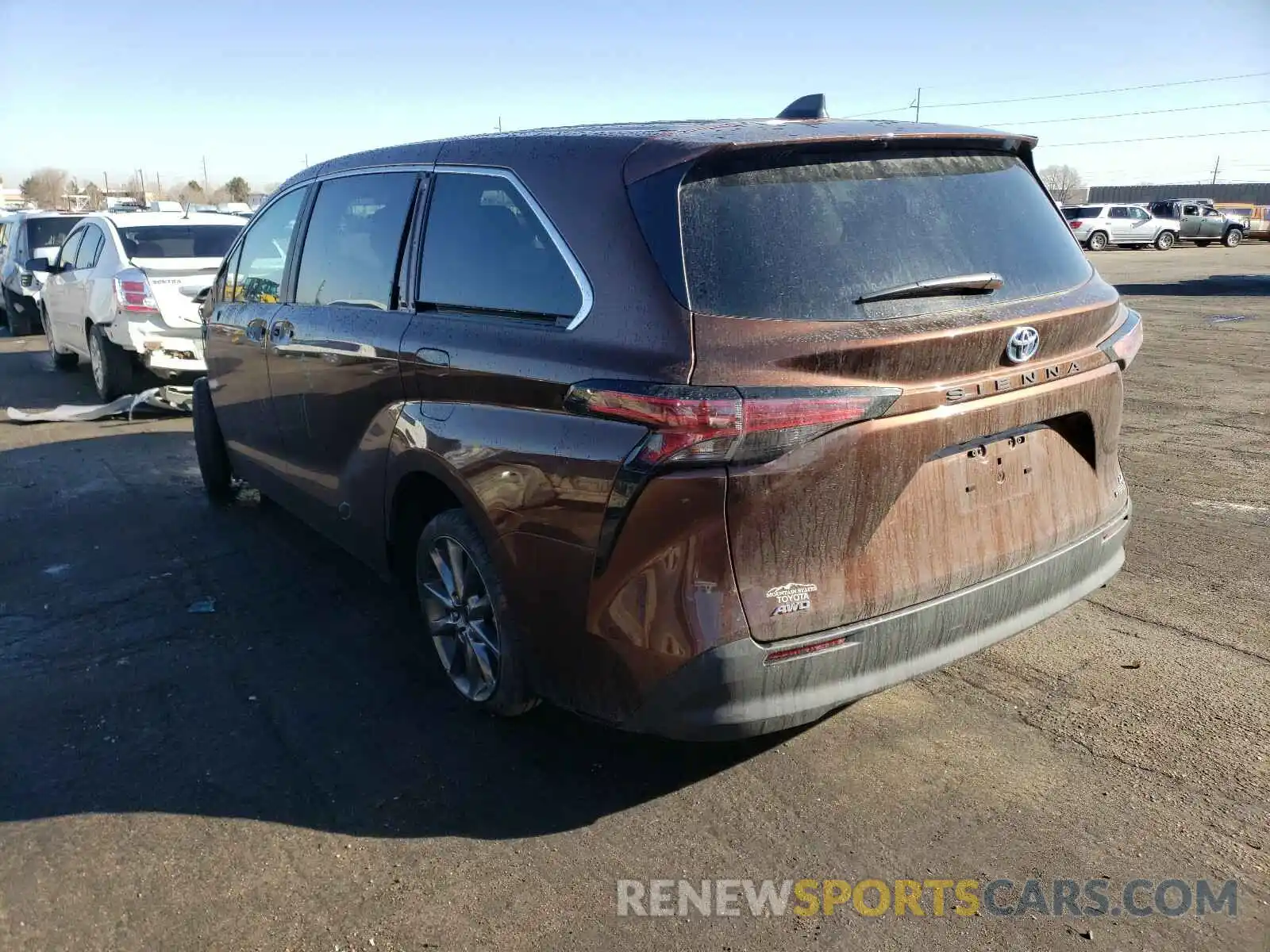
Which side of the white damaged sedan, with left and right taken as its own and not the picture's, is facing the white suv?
right

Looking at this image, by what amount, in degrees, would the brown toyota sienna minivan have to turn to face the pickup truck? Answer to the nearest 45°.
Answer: approximately 90° to its right

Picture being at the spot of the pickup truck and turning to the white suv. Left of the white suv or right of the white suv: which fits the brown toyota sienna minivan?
left

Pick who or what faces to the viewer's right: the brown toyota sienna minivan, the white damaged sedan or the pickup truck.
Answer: the pickup truck

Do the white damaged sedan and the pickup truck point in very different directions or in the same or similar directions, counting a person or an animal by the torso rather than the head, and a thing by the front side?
very different directions

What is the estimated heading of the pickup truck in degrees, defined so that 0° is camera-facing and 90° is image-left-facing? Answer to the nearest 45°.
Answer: approximately 270°

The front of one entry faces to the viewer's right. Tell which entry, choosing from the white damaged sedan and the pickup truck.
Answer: the pickup truck
